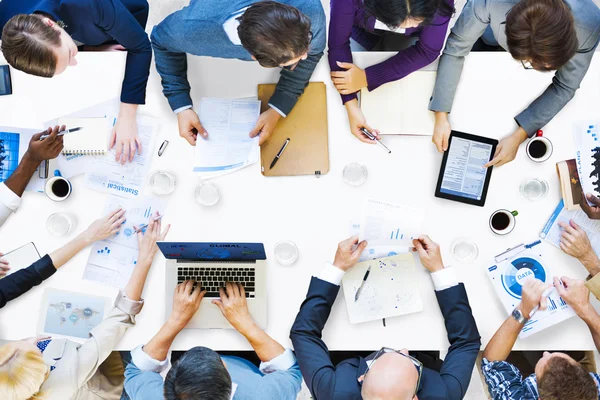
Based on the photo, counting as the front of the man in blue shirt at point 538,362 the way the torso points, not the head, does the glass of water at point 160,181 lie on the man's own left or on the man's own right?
on the man's own left

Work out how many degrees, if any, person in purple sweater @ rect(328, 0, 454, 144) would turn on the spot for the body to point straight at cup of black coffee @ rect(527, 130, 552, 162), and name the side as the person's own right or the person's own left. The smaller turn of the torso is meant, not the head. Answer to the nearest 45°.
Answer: approximately 90° to the person's own left

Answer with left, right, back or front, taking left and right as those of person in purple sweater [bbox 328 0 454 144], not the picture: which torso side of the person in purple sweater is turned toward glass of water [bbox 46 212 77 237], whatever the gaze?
right

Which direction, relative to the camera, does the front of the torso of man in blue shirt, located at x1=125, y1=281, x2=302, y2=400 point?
away from the camera

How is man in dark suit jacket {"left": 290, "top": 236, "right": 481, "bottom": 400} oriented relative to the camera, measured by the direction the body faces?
away from the camera

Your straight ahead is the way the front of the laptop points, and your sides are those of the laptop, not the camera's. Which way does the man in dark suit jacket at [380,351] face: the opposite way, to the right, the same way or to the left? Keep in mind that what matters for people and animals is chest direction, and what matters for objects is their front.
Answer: the opposite way

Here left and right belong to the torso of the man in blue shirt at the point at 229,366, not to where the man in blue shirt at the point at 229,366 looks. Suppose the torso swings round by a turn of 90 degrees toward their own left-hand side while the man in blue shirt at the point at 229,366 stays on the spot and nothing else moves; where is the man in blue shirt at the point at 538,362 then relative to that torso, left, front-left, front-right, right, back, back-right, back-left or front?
back

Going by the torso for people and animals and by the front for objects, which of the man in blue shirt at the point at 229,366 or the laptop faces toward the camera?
the laptop

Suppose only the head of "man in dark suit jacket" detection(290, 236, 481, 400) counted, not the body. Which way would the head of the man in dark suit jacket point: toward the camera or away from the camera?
away from the camera

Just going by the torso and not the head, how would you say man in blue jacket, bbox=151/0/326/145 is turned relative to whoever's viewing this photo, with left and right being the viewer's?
facing the viewer

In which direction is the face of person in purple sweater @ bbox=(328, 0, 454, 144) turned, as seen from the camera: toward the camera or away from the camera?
toward the camera

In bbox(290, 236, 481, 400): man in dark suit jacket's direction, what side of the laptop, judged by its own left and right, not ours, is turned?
left

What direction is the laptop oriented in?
toward the camera

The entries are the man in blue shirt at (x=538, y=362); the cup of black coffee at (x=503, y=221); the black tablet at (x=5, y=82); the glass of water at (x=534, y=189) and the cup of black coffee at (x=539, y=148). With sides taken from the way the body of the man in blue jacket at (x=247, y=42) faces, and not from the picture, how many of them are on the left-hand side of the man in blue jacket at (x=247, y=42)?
4

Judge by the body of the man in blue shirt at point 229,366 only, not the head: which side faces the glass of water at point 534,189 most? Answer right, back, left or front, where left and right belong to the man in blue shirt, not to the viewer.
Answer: right

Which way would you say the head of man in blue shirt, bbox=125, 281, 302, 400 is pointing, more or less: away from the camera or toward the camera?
away from the camera

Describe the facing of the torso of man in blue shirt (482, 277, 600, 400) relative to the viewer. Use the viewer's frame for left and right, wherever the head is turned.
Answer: facing away from the viewer
